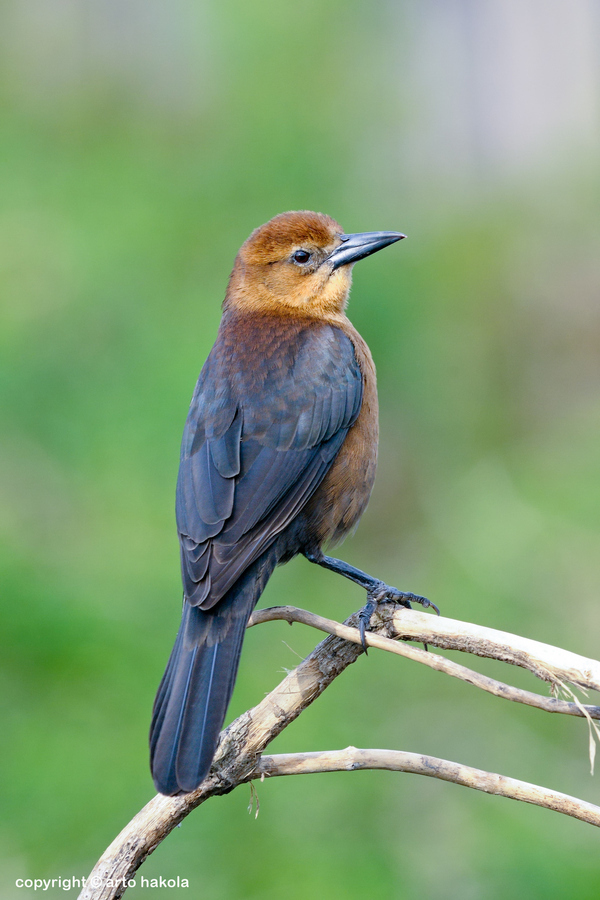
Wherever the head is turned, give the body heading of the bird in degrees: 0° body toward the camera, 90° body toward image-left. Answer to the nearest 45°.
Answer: approximately 225°

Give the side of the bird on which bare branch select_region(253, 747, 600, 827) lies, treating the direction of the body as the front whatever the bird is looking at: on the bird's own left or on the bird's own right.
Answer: on the bird's own right
